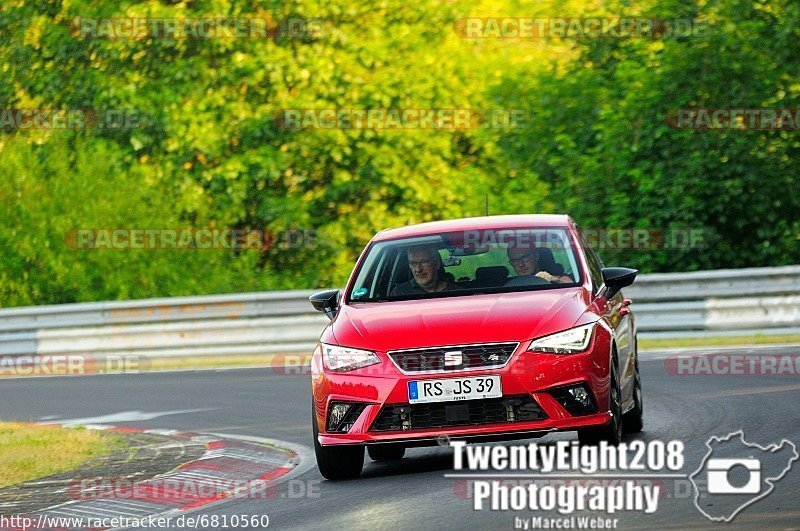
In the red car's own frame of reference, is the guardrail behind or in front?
behind

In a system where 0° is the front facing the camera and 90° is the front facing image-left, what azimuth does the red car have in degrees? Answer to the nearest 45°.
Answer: approximately 0°
